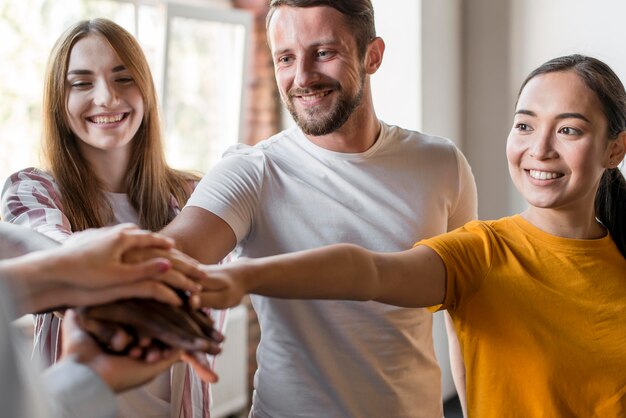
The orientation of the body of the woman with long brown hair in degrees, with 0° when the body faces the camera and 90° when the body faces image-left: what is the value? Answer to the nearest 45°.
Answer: approximately 0°

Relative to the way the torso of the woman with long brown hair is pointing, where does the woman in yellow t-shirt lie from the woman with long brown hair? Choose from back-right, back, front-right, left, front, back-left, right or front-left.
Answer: front-left

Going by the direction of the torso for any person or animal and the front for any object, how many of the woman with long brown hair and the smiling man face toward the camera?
2
